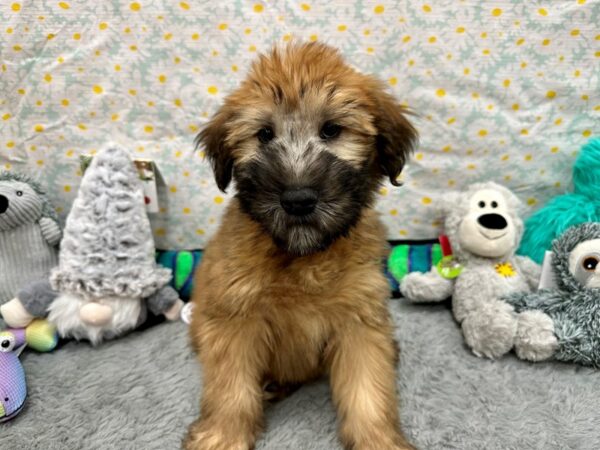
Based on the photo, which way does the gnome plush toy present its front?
toward the camera

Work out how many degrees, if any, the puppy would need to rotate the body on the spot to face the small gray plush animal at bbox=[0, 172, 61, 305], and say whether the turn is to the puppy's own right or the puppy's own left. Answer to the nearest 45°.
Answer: approximately 135° to the puppy's own right

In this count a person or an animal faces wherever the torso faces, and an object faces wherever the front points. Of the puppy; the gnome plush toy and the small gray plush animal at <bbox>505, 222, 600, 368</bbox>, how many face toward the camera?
3

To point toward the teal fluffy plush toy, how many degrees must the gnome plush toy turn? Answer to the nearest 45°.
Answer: approximately 90° to its left

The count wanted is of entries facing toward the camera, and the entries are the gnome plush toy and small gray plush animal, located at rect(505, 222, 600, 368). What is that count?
2

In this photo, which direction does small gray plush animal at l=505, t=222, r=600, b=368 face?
toward the camera

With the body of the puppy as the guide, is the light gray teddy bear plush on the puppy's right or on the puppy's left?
on the puppy's left

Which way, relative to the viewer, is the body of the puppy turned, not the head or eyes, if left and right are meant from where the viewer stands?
facing the viewer

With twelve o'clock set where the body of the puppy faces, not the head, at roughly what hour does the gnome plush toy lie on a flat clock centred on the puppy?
The gnome plush toy is roughly at 4 o'clock from the puppy.

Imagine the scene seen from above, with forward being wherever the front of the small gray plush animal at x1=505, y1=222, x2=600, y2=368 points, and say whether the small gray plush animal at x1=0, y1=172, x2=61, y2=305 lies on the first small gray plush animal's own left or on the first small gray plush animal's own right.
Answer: on the first small gray plush animal's own right

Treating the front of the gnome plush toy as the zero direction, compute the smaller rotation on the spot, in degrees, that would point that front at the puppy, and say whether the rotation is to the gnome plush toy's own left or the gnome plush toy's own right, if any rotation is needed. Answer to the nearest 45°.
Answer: approximately 45° to the gnome plush toy's own left
